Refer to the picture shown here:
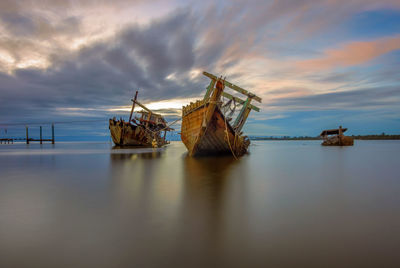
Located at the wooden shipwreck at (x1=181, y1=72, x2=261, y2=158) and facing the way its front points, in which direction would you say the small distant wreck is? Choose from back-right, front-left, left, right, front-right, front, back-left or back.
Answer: back-left

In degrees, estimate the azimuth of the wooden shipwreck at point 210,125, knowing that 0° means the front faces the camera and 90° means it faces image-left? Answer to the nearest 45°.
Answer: approximately 0°

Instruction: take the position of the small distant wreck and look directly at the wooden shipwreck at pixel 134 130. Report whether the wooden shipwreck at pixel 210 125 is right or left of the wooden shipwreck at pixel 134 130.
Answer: left

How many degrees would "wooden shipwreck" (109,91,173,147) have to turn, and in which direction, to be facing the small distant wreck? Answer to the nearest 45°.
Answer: approximately 135° to its left

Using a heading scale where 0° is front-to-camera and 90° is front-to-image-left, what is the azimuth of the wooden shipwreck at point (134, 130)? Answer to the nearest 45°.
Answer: approximately 45°
